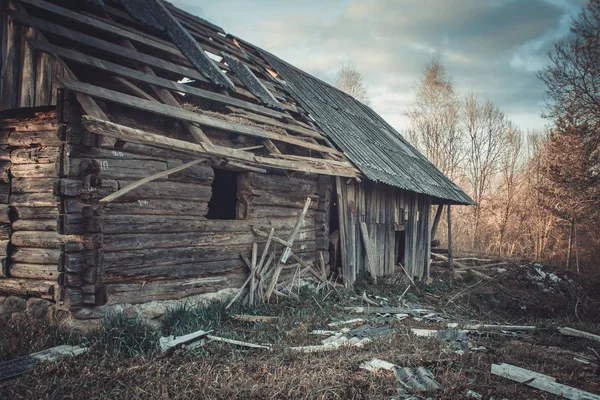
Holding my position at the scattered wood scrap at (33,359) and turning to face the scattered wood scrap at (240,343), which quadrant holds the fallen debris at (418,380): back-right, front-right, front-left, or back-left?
front-right

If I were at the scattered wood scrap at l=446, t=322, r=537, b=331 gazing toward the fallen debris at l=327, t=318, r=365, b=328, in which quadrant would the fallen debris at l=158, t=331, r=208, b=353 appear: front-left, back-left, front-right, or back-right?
front-left

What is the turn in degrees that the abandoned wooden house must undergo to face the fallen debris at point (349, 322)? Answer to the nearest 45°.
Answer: approximately 45° to its left

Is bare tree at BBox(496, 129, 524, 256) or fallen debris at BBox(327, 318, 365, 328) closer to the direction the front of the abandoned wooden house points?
the fallen debris

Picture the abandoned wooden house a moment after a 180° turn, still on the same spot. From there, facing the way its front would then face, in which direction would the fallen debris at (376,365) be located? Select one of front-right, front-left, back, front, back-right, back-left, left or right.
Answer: back

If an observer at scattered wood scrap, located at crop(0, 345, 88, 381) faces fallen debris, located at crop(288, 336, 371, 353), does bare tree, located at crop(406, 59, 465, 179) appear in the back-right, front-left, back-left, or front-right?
front-left

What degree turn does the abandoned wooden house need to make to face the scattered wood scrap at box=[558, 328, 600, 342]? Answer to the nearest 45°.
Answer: approximately 45° to its left

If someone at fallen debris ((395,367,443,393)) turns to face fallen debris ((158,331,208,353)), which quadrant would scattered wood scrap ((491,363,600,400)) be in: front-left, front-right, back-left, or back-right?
back-right

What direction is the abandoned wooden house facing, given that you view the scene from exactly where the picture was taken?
facing the viewer and to the right of the viewer

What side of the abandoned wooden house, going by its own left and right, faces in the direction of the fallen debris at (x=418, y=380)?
front

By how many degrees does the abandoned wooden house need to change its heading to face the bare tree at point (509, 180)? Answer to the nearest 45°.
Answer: approximately 90° to its left
